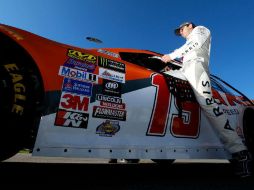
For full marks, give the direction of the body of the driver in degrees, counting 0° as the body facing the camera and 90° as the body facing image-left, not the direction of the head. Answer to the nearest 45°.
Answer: approximately 90°
